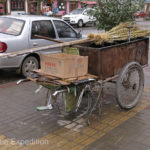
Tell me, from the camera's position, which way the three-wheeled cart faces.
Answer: facing the viewer and to the left of the viewer

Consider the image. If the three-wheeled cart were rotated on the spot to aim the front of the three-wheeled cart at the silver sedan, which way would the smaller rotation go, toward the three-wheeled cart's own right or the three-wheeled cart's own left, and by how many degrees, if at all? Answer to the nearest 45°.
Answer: approximately 90° to the three-wheeled cart's own right
